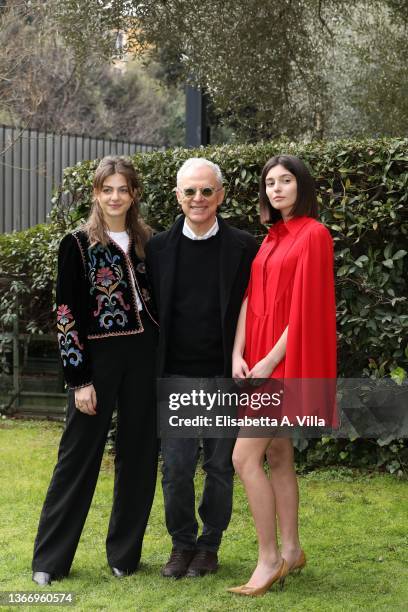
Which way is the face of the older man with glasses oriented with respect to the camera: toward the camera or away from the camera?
toward the camera

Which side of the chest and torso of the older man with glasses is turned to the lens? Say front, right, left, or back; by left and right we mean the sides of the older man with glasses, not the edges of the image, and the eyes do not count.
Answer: front

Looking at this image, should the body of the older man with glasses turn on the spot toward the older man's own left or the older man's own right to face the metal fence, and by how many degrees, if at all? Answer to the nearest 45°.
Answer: approximately 180°

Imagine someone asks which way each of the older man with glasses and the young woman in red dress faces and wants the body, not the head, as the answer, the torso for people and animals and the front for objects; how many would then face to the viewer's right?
0

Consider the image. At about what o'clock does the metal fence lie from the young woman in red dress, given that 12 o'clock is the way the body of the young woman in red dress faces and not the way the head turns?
The metal fence is roughly at 4 o'clock from the young woman in red dress.

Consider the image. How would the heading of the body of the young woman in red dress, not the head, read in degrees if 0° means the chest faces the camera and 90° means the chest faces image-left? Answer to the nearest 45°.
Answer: approximately 45°

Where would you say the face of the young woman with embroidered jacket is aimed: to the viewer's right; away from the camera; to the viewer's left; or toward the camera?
toward the camera

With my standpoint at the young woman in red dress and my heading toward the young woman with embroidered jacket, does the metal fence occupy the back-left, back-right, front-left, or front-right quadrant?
front-right
